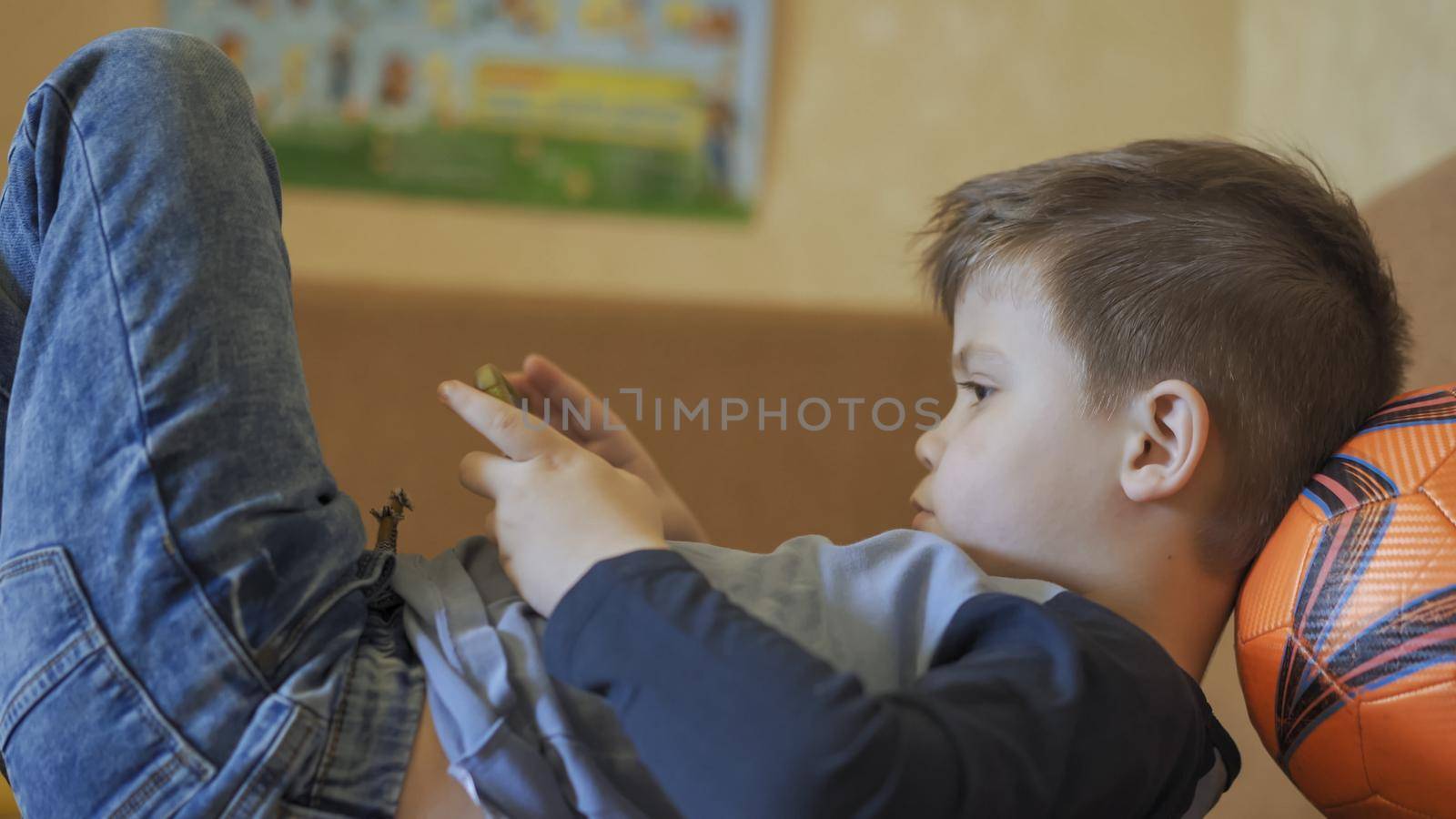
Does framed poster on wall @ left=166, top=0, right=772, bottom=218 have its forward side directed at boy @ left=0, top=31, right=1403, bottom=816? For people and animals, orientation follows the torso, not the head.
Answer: yes

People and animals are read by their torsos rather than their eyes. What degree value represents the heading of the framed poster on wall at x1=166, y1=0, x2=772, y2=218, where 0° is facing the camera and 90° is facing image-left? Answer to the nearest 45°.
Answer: approximately 0°
